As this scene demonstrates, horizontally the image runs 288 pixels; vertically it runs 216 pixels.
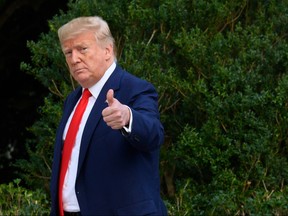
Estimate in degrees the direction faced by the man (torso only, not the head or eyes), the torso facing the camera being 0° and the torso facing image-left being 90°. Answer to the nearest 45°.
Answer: approximately 45°

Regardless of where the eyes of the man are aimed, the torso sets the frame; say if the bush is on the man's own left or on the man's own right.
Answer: on the man's own right
